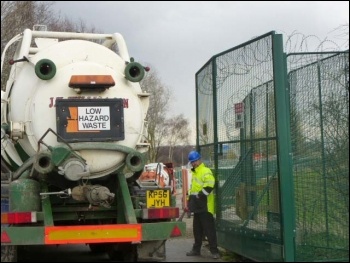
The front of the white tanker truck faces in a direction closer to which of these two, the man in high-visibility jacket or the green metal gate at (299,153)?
the man in high-visibility jacket

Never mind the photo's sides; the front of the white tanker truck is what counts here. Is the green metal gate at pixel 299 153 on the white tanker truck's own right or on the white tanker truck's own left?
on the white tanker truck's own right

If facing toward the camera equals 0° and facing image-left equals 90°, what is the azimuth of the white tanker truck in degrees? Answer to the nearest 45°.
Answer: approximately 180°

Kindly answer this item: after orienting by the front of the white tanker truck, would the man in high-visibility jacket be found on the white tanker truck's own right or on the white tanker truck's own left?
on the white tanker truck's own right
